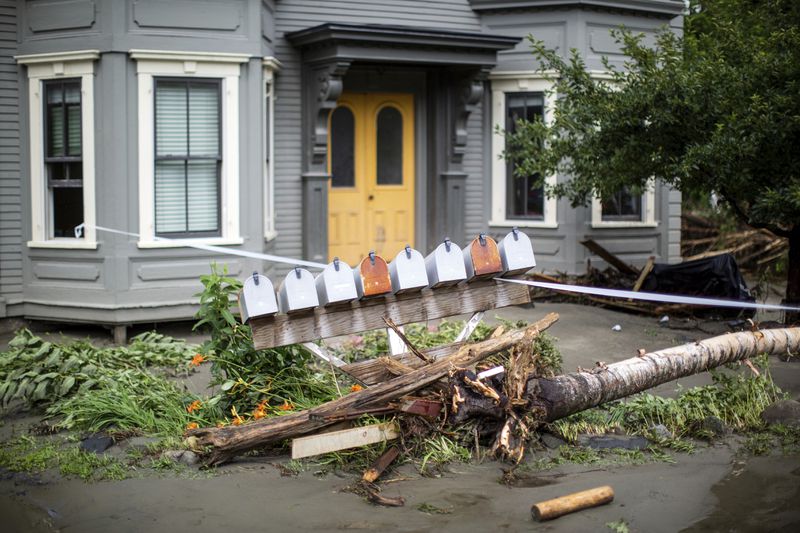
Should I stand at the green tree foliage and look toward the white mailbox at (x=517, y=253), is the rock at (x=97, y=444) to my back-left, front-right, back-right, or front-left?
front-right

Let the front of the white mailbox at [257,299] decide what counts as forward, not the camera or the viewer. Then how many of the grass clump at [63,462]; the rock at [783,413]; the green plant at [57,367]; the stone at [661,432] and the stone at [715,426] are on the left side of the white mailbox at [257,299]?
3

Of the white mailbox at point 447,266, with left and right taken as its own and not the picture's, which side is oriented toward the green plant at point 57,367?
right

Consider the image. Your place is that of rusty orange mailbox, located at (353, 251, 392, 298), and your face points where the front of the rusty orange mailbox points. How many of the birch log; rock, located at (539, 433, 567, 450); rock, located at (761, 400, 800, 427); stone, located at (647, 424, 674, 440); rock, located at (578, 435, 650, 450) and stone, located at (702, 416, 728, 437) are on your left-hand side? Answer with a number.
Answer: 6

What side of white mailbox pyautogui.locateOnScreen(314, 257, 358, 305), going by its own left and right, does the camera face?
front

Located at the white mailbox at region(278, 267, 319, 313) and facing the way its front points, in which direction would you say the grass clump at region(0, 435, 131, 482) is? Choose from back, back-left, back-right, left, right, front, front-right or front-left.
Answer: right

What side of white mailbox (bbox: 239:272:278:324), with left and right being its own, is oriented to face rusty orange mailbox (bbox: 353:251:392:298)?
left

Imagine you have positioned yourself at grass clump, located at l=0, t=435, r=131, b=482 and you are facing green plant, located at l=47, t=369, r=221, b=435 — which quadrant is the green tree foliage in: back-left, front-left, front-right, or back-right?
front-right

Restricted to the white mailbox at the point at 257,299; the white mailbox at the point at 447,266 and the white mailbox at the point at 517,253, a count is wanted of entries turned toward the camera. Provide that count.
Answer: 3

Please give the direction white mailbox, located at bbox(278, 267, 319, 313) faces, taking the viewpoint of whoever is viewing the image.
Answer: facing the viewer

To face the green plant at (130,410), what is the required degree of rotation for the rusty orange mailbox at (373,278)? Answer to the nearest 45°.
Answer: approximately 90° to its right

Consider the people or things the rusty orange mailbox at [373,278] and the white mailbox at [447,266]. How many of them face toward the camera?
2
